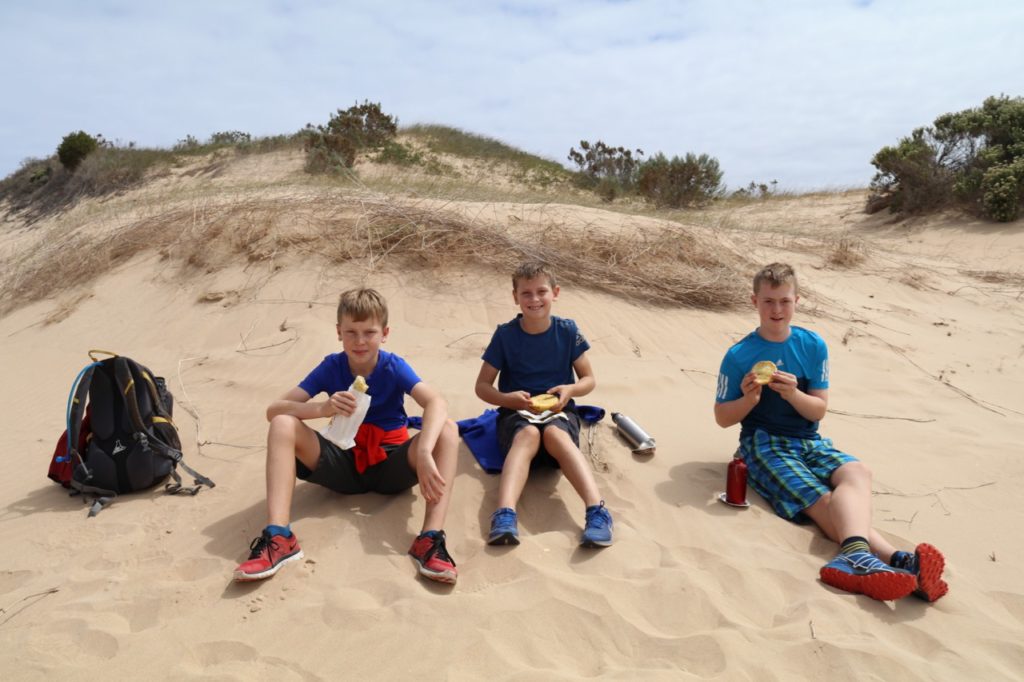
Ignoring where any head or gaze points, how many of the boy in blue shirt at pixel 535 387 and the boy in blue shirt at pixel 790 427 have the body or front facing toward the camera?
2

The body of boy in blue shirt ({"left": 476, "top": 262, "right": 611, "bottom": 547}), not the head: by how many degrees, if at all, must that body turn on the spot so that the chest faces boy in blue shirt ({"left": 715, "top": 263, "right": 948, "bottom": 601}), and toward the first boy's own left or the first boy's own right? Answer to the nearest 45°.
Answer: approximately 90° to the first boy's own left

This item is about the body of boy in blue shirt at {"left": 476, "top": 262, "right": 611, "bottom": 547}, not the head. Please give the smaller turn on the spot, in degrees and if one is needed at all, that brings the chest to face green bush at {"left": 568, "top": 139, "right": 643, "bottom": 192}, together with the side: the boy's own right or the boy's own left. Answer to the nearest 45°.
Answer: approximately 180°

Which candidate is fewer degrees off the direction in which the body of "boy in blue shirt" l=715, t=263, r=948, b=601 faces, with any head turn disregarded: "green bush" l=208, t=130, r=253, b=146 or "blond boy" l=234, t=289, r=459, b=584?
the blond boy

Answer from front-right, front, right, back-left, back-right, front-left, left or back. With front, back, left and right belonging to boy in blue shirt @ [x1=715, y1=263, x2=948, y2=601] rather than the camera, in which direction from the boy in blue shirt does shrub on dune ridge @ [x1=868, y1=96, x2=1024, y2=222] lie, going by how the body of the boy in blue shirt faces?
back

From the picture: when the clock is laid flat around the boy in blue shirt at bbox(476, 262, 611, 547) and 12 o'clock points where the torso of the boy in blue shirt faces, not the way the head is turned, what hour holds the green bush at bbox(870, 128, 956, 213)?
The green bush is roughly at 7 o'clock from the boy in blue shirt.

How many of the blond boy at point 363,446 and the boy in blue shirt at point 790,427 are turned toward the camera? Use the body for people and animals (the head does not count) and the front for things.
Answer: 2
